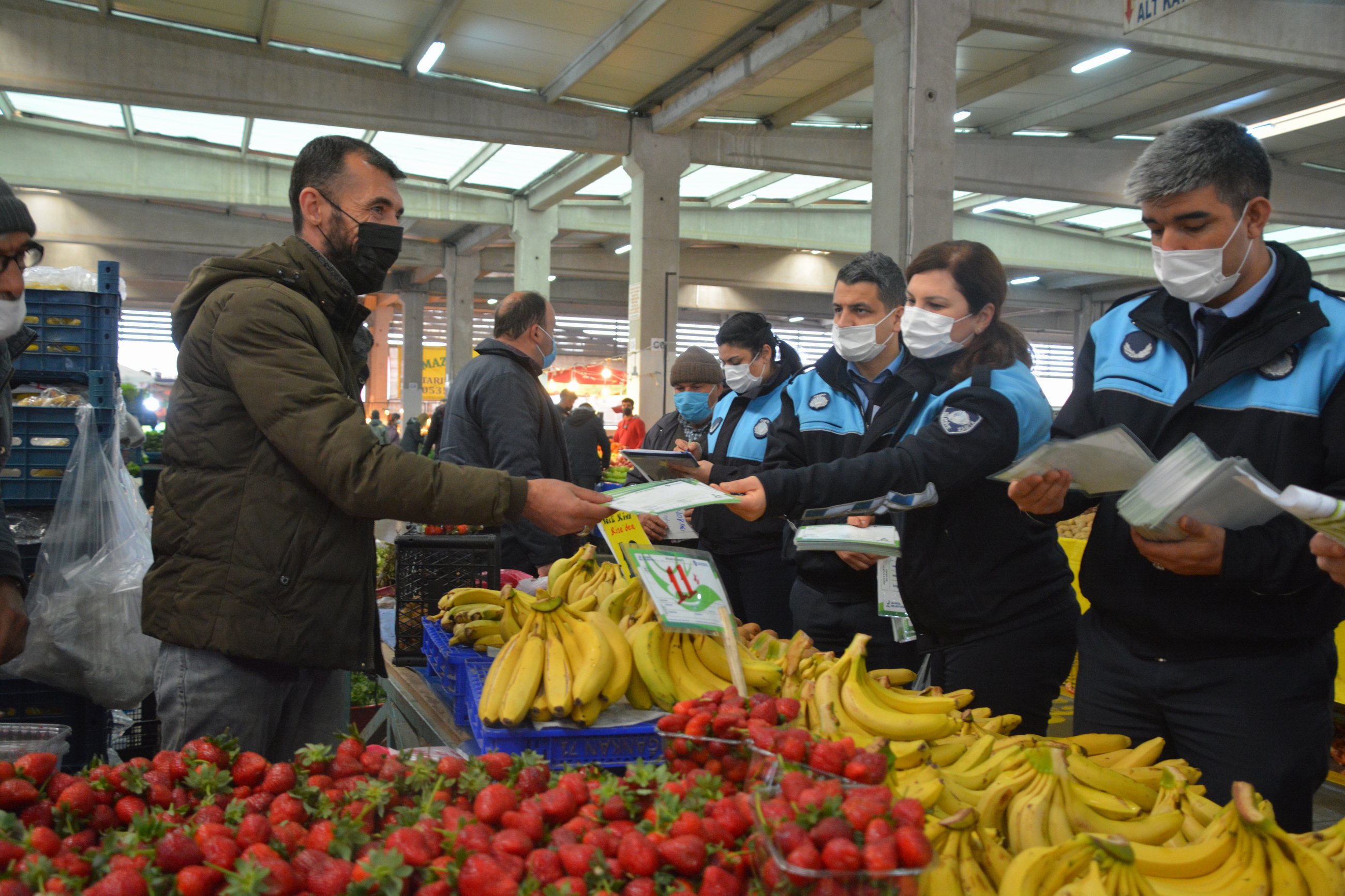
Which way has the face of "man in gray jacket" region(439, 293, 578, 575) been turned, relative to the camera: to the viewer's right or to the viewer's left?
to the viewer's right

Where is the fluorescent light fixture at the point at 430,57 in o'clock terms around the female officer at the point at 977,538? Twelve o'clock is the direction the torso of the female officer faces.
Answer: The fluorescent light fixture is roughly at 2 o'clock from the female officer.

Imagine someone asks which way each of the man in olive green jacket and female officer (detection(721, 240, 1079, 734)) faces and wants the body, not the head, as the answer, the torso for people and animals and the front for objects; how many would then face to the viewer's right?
1

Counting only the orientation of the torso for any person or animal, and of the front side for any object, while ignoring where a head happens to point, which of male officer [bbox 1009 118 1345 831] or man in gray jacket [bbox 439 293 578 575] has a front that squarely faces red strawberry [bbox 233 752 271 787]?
the male officer

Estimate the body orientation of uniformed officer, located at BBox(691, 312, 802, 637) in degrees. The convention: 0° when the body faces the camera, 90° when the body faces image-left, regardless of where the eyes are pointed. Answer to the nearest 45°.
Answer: approximately 45°

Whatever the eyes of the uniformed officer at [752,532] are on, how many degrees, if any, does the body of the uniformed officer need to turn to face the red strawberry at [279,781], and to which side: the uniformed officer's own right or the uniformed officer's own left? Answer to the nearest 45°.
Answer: approximately 45° to the uniformed officer's own left

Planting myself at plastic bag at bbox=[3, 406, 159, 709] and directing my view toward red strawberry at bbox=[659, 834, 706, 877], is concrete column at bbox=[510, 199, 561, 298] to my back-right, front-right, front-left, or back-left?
back-left

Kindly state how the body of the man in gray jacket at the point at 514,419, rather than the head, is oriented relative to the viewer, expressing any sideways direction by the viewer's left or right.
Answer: facing away from the viewer and to the right of the viewer

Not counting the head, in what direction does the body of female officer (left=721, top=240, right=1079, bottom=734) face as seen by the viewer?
to the viewer's left

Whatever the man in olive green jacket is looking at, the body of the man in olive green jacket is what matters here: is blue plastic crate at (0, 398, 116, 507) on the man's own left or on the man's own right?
on the man's own left
